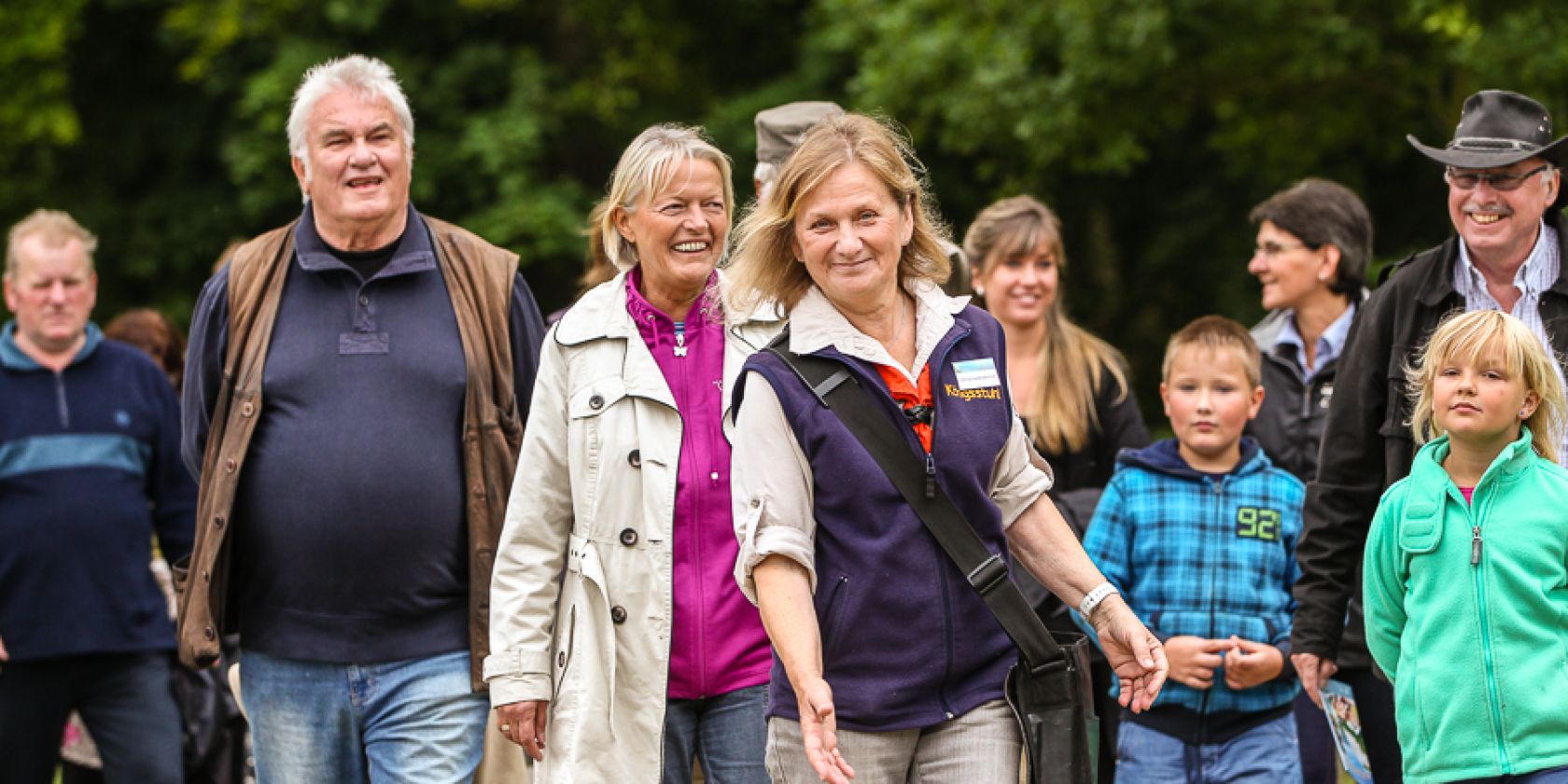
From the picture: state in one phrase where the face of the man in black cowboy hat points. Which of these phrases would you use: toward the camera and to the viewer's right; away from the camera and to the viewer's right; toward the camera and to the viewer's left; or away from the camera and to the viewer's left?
toward the camera and to the viewer's left

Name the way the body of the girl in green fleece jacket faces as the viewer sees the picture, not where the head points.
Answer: toward the camera

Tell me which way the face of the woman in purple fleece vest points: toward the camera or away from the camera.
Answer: toward the camera

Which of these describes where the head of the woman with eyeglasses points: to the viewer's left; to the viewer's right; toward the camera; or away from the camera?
to the viewer's left

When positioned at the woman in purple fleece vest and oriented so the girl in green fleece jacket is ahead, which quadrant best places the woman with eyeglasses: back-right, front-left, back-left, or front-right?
front-left

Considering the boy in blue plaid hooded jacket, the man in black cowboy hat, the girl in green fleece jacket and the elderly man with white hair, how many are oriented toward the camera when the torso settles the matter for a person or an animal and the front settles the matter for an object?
4

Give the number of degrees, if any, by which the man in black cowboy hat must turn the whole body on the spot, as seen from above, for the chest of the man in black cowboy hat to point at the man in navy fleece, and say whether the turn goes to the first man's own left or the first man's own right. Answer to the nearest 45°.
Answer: approximately 90° to the first man's own right

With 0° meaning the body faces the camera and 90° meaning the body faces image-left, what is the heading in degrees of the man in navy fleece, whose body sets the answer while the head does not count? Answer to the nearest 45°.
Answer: approximately 0°

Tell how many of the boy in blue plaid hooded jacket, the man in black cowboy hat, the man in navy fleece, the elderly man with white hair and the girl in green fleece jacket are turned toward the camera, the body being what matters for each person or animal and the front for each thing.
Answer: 5

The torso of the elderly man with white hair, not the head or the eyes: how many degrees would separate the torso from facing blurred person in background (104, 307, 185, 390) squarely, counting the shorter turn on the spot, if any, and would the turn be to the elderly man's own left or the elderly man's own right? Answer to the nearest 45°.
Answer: approximately 180°

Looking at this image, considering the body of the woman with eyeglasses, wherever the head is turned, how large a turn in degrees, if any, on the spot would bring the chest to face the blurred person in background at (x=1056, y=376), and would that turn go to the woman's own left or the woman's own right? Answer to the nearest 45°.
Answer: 0° — they already face them

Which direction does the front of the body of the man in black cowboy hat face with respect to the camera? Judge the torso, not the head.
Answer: toward the camera

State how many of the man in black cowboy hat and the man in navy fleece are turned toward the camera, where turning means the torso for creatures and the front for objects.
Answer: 2

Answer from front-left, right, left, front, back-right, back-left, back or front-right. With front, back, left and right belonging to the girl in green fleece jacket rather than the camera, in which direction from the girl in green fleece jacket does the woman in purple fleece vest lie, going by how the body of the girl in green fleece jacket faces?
front-right

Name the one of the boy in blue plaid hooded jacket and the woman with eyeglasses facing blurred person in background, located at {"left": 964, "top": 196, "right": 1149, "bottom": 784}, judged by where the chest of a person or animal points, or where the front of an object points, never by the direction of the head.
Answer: the woman with eyeglasses

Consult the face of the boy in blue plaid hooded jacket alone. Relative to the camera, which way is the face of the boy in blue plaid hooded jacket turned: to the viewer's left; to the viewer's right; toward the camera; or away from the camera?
toward the camera
